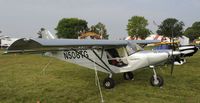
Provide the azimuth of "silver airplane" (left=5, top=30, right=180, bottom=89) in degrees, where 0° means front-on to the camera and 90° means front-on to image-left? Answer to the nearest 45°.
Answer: approximately 315°
